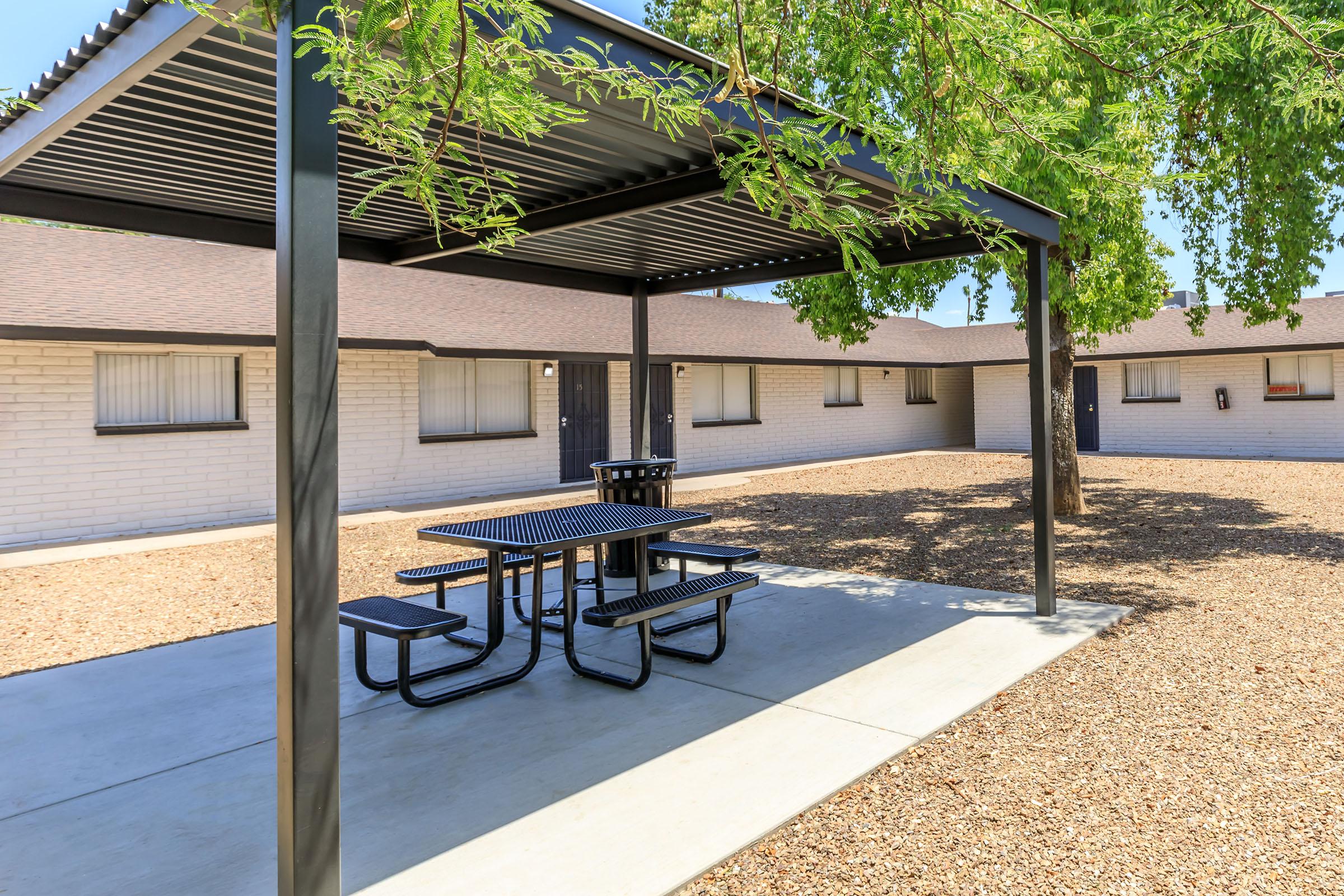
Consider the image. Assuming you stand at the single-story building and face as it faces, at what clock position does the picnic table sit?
The picnic table is roughly at 1 o'clock from the single-story building.

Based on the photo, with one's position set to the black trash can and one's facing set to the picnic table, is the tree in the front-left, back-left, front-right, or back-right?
back-left
